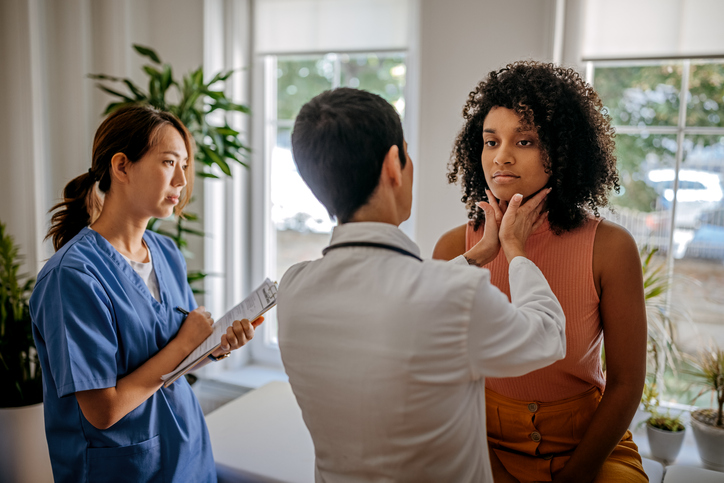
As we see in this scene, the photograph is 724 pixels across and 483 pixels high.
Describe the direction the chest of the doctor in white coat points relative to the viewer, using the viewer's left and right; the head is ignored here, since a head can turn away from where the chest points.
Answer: facing away from the viewer and to the right of the viewer

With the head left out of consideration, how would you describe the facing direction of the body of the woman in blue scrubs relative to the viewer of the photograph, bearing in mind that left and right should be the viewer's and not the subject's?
facing the viewer and to the right of the viewer

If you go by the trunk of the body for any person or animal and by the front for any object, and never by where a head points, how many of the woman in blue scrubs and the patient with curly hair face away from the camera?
0

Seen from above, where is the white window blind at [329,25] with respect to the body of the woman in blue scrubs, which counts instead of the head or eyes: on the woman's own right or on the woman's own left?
on the woman's own left

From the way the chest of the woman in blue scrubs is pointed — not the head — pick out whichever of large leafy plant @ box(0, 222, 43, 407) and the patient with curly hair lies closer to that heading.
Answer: the patient with curly hair

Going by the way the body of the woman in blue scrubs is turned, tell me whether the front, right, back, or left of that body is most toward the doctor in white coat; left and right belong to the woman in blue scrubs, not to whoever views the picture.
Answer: front

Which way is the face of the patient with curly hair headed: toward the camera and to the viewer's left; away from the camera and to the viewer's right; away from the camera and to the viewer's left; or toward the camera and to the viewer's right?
toward the camera and to the viewer's left

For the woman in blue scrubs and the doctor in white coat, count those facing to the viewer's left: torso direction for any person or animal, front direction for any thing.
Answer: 0

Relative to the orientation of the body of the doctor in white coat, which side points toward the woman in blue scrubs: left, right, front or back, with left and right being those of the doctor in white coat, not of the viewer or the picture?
left

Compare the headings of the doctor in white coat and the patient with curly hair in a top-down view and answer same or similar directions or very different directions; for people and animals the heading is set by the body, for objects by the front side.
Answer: very different directions

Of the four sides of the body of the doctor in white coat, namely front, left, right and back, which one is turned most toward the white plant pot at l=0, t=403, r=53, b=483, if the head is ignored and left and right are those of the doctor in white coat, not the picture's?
left

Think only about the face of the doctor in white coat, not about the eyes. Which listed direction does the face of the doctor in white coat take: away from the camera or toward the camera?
away from the camera

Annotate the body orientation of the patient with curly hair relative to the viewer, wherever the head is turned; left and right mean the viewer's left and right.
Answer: facing the viewer and to the left of the viewer

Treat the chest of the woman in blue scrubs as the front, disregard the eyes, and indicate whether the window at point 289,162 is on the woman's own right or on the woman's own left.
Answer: on the woman's own left
